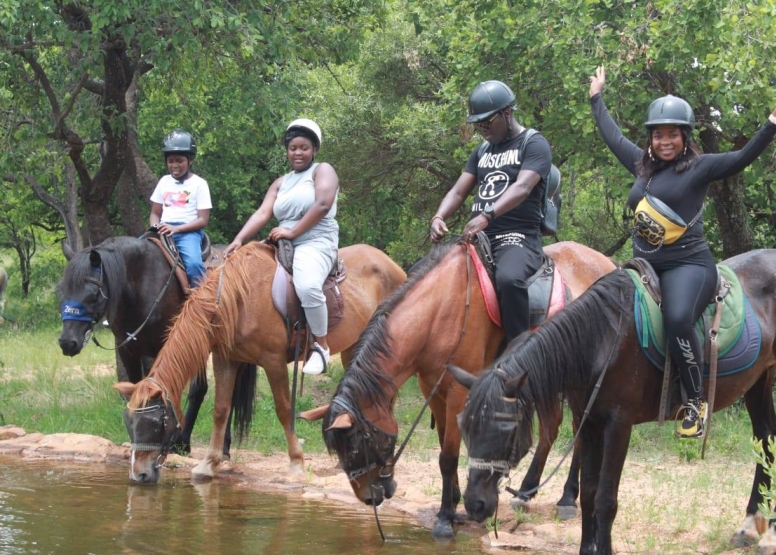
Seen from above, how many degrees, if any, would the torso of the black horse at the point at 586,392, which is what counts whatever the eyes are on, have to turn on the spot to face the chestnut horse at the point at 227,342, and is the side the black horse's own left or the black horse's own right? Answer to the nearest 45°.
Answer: approximately 90° to the black horse's own right

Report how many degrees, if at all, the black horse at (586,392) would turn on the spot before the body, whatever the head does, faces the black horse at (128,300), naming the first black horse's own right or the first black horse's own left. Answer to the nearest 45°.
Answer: approximately 90° to the first black horse's own right

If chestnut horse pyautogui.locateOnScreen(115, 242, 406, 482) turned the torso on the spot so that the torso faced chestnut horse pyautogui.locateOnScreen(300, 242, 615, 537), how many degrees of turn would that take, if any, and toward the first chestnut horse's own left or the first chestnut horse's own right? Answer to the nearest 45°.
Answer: approximately 90° to the first chestnut horse's own left

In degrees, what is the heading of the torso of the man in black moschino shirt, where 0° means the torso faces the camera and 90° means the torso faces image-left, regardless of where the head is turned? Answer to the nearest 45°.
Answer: approximately 45°

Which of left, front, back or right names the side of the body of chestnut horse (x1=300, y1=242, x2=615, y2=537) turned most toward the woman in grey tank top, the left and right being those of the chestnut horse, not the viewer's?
right

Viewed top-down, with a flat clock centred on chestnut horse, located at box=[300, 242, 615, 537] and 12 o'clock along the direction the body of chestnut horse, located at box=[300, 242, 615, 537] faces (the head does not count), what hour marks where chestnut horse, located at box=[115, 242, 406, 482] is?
chestnut horse, located at box=[115, 242, 406, 482] is roughly at 3 o'clock from chestnut horse, located at box=[300, 242, 615, 537].

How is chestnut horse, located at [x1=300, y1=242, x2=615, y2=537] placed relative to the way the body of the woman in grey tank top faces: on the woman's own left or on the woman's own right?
on the woman's own left

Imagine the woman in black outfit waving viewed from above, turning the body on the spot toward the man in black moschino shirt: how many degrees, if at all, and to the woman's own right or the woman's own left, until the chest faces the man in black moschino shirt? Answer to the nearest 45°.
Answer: approximately 90° to the woman's own right
